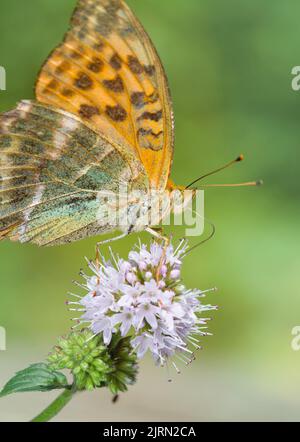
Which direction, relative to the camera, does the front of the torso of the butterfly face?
to the viewer's right
